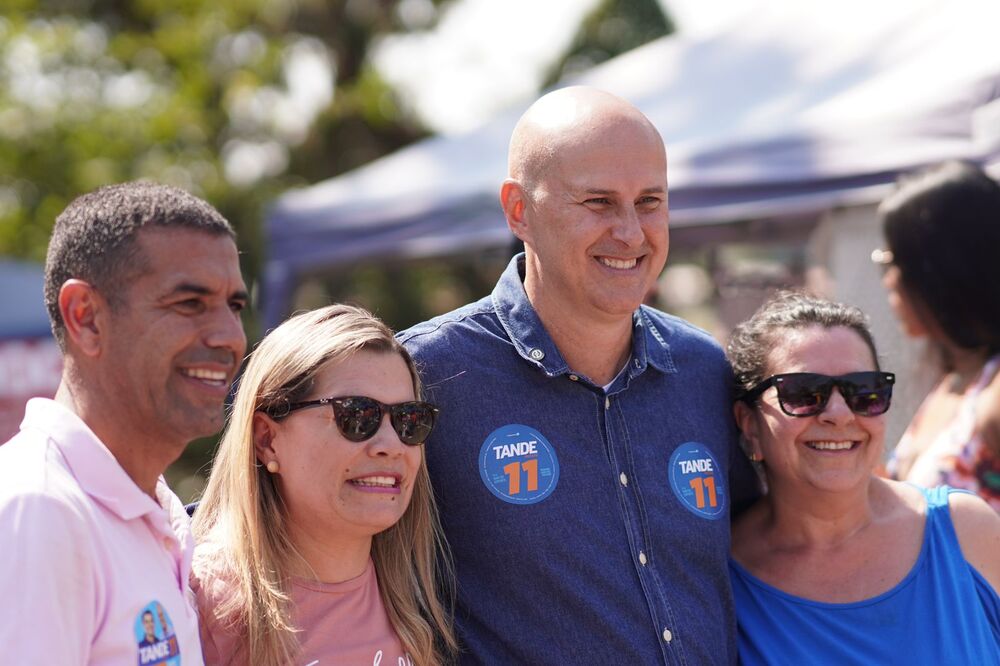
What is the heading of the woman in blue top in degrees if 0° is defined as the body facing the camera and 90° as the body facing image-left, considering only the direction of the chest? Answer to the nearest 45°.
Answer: approximately 0°

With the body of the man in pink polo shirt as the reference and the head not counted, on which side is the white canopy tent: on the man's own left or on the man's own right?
on the man's own left

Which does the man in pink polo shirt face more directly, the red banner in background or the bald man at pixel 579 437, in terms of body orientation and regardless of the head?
the bald man

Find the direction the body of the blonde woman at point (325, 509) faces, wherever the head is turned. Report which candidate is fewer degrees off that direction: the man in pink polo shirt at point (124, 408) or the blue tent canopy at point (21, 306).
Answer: the man in pink polo shirt

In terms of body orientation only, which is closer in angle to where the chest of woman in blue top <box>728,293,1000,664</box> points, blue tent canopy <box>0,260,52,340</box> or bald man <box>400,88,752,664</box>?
the bald man
